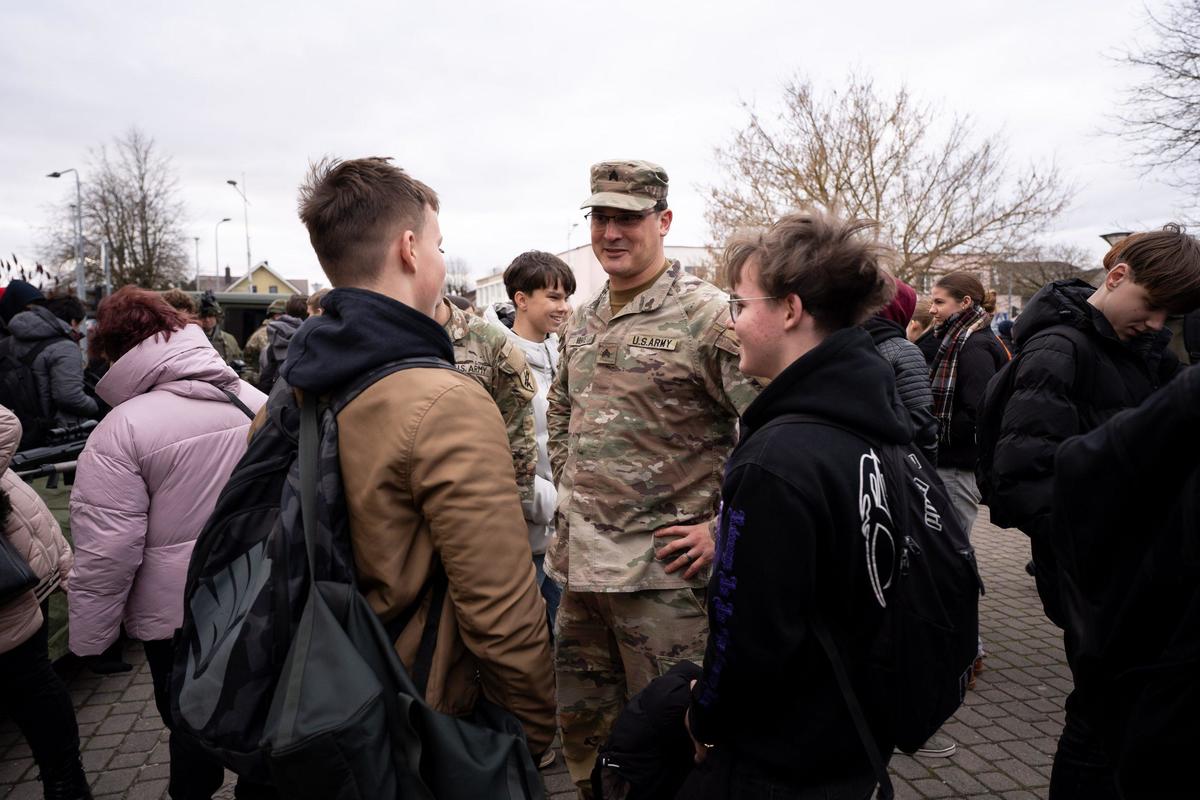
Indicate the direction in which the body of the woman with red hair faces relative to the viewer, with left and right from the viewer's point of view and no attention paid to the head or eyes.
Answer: facing away from the viewer and to the left of the viewer

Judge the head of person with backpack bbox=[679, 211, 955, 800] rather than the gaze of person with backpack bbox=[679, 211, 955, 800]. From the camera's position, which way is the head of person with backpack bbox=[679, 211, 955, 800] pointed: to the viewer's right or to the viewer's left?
to the viewer's left

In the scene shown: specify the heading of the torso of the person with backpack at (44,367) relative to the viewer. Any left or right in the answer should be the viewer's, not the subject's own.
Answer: facing away from the viewer and to the right of the viewer

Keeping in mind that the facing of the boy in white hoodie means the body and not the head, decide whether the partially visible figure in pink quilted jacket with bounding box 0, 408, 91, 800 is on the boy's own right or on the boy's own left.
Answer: on the boy's own right

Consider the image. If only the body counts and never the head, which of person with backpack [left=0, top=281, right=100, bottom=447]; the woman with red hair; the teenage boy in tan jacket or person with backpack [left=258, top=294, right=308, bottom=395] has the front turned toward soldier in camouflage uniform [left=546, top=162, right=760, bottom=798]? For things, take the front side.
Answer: the teenage boy in tan jacket

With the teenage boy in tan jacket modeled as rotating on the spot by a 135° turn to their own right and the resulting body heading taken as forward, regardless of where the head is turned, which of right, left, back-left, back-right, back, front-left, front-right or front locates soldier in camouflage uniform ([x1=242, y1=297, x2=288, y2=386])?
back

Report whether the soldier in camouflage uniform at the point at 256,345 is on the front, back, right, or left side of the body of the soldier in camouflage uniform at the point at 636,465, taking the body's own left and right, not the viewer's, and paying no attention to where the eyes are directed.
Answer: right
